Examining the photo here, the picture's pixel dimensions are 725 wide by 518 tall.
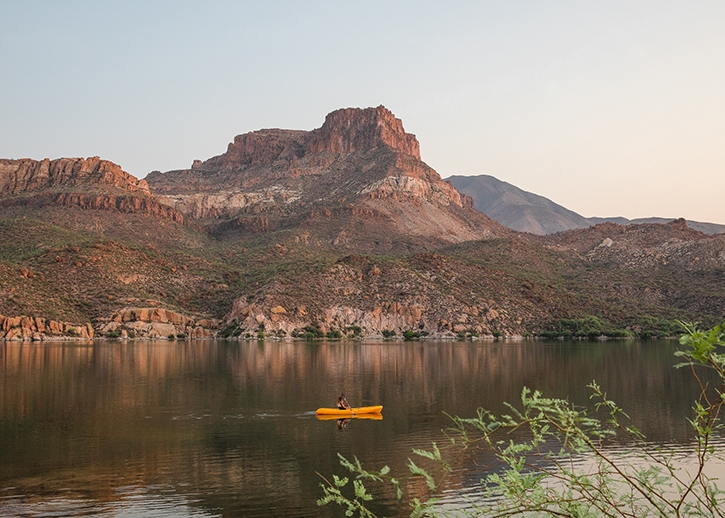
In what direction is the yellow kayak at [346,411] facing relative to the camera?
to the viewer's right
